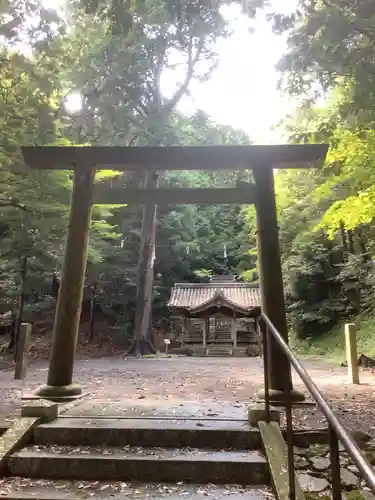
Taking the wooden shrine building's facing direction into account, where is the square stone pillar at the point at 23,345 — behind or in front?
in front

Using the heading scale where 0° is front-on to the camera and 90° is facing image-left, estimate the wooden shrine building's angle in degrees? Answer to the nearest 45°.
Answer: approximately 0°

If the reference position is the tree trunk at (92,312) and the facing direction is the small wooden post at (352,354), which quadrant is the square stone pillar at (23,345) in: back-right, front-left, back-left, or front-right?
front-right

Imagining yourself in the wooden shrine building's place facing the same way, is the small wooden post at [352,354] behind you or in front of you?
in front

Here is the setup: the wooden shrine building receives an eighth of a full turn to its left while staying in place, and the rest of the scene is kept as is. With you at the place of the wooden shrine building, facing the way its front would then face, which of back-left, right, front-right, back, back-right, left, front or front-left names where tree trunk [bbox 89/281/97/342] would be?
back-right
